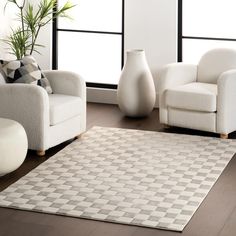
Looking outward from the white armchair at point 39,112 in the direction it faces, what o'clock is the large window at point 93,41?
The large window is roughly at 8 o'clock from the white armchair.

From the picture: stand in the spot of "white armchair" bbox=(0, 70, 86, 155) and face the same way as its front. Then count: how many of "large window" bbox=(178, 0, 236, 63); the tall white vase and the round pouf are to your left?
2

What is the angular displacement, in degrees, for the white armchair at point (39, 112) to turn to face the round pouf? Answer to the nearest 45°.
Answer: approximately 45° to its right

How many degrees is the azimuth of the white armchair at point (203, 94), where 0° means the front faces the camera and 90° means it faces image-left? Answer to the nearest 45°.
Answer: approximately 45°

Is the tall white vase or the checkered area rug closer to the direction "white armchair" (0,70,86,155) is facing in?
the checkered area rug

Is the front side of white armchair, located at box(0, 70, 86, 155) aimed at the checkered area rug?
yes

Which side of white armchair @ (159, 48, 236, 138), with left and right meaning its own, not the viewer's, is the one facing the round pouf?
front

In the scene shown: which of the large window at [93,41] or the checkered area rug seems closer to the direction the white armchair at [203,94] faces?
the checkered area rug

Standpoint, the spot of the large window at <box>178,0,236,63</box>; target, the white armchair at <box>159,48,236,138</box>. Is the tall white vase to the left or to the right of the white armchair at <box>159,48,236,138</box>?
right

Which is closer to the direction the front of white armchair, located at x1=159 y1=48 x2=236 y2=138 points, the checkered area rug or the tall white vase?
the checkered area rug

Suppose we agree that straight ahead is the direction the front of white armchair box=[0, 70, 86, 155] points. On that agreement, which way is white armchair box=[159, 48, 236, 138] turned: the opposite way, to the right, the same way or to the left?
to the right

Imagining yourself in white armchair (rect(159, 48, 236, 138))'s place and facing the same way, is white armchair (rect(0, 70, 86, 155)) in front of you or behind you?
in front

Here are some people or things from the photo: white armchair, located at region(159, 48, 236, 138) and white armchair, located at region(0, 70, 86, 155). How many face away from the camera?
0

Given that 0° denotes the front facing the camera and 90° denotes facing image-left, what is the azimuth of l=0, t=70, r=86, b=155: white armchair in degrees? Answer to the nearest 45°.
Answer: approximately 315°
